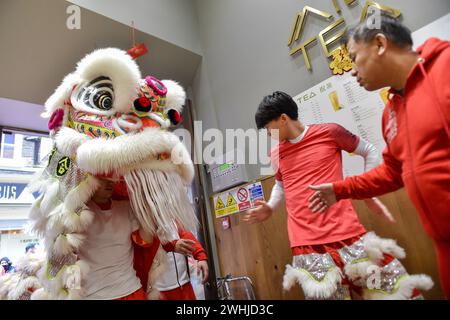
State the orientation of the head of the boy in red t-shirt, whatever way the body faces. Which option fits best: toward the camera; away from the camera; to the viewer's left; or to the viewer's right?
to the viewer's left

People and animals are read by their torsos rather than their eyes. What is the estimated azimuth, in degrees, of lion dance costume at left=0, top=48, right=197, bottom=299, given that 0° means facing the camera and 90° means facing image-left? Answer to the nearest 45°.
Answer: approximately 315°

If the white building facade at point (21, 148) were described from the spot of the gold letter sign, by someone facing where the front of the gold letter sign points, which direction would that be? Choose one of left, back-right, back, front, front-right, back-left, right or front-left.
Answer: right

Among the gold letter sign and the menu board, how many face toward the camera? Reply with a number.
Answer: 2

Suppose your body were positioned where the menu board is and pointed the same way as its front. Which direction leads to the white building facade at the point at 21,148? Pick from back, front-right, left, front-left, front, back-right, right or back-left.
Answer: right

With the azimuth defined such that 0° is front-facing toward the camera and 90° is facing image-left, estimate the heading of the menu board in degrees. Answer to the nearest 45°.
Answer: approximately 0°

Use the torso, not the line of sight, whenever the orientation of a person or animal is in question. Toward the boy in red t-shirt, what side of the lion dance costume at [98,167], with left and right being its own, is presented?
front

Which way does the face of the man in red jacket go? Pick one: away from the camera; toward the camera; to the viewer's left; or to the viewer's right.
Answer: to the viewer's left
